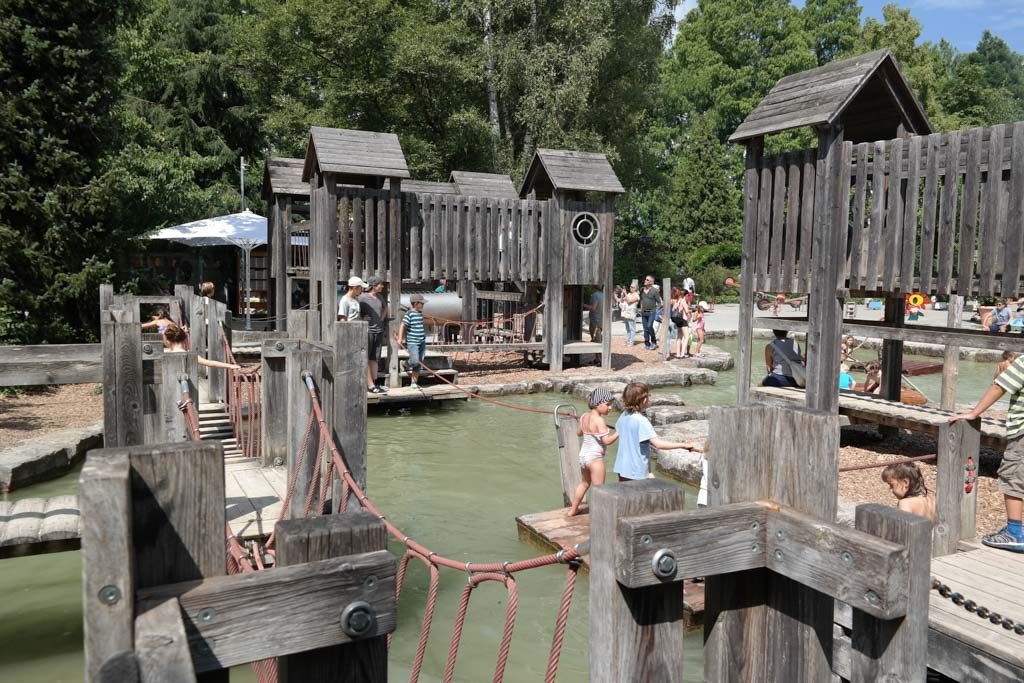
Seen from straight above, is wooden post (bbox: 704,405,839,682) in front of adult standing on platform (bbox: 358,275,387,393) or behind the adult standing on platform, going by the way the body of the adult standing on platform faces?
in front

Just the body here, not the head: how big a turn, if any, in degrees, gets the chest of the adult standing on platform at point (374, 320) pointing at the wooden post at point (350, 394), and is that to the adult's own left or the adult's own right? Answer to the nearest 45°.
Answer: approximately 45° to the adult's own right

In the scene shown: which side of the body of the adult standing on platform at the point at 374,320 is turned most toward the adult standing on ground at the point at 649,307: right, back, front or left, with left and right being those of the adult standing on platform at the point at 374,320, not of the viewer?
left

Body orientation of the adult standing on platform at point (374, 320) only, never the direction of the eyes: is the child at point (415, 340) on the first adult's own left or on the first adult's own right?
on the first adult's own left

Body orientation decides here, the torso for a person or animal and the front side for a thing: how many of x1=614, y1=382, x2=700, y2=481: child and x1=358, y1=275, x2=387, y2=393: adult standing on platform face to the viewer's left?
0

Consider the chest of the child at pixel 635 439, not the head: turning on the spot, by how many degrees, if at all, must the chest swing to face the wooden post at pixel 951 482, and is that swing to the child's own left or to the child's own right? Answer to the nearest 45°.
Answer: approximately 45° to the child's own right

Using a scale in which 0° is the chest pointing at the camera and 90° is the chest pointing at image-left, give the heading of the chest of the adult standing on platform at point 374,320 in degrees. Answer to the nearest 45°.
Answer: approximately 315°
